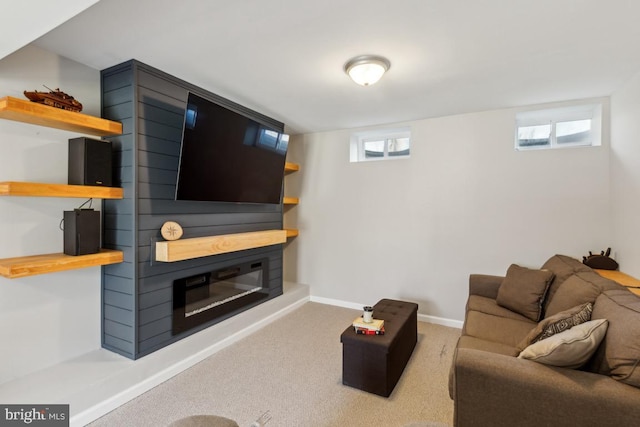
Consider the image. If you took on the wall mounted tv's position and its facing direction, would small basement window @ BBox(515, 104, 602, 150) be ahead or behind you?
ahead

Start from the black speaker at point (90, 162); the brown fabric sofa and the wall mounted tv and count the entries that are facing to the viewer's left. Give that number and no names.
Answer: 1

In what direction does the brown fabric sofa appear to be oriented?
to the viewer's left

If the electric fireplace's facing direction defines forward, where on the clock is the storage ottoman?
The storage ottoman is roughly at 12 o'clock from the electric fireplace.

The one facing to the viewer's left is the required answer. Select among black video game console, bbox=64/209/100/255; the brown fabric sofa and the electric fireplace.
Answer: the brown fabric sofa

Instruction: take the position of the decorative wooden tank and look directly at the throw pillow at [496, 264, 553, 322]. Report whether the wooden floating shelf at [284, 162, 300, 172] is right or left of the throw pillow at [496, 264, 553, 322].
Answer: left

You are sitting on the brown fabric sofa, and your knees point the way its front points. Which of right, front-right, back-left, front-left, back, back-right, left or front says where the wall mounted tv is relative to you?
front

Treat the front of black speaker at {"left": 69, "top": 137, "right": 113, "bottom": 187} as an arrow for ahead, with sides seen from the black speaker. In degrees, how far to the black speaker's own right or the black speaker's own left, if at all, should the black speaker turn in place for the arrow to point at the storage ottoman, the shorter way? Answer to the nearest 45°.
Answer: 0° — it already faces it

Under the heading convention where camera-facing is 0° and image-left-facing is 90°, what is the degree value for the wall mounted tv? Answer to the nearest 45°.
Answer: approximately 315°

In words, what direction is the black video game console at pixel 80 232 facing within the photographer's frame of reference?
facing the viewer and to the right of the viewer

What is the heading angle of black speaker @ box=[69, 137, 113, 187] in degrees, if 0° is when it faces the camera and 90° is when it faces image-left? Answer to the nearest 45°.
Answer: approximately 315°

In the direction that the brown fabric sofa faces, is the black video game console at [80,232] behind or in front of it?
in front

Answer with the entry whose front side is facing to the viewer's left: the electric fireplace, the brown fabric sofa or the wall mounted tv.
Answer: the brown fabric sofa

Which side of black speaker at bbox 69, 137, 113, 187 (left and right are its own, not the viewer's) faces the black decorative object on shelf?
front

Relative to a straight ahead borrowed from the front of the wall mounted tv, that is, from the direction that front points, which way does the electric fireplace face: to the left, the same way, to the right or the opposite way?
the same way

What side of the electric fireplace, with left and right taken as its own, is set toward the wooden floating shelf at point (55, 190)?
right

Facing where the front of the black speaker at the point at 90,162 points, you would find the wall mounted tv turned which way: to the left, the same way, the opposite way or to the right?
the same way
